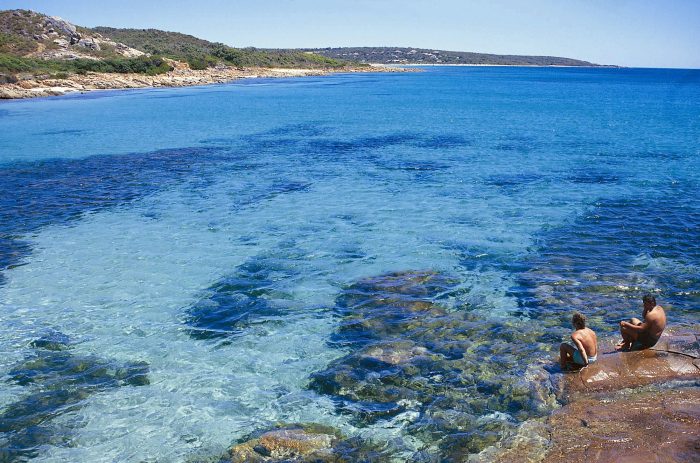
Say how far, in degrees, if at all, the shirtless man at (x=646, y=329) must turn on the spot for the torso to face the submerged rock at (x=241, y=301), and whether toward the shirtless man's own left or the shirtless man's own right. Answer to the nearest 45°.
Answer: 0° — they already face it

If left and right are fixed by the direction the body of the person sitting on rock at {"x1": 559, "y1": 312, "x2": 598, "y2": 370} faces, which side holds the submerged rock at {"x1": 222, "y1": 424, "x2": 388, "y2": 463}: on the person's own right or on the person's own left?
on the person's own left

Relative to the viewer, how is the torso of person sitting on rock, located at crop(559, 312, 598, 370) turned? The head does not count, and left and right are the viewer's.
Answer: facing away from the viewer and to the left of the viewer

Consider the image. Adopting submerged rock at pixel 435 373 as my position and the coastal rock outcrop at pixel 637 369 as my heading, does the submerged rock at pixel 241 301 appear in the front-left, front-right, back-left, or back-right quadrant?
back-left

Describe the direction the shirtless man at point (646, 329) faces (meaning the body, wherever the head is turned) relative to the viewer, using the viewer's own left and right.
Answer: facing to the left of the viewer

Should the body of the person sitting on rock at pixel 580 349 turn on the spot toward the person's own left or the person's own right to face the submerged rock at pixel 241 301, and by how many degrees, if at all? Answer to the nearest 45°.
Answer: approximately 45° to the person's own left
